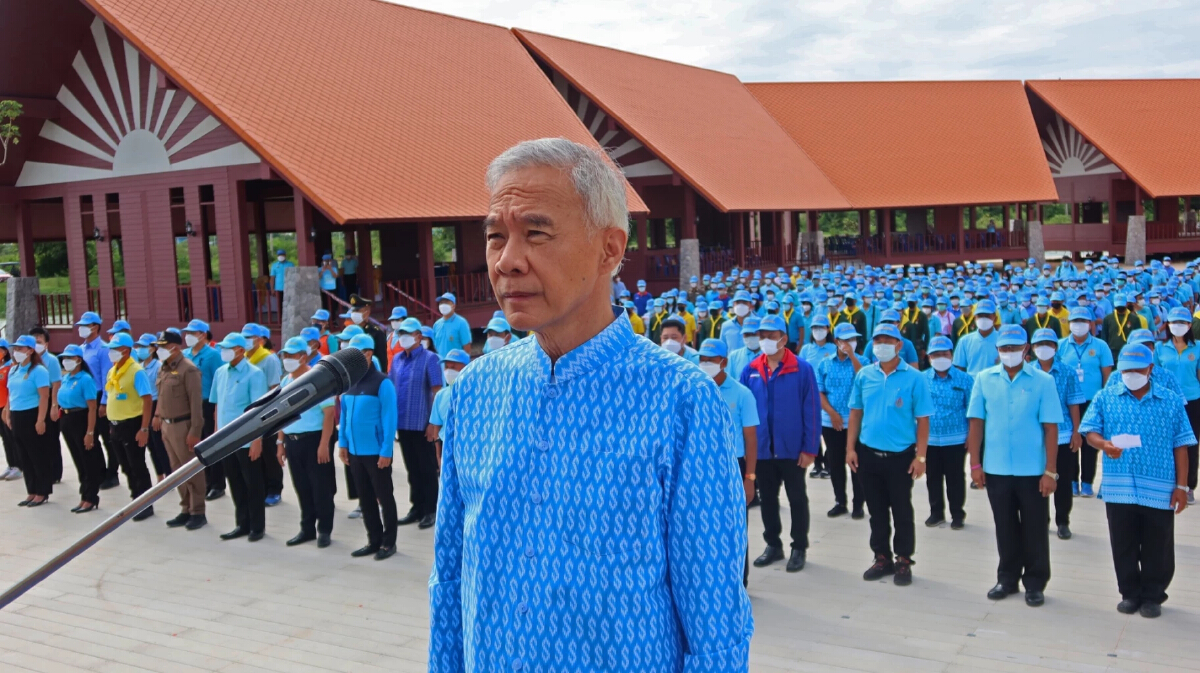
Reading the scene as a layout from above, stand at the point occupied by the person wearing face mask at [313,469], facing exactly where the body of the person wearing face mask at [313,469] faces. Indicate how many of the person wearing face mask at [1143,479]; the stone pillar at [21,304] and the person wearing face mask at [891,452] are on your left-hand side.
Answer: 2

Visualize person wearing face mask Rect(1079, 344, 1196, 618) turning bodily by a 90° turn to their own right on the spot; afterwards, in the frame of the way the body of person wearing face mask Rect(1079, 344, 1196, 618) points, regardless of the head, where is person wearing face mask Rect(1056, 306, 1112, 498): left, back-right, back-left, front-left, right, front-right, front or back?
right

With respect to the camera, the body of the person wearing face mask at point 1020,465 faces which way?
toward the camera

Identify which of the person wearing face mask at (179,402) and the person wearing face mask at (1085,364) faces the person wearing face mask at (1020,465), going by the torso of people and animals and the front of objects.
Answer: the person wearing face mask at (1085,364)

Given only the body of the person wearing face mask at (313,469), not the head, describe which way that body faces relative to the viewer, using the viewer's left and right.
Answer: facing the viewer and to the left of the viewer

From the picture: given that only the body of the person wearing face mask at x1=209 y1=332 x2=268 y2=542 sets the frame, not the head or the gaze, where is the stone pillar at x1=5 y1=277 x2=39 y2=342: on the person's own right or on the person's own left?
on the person's own right

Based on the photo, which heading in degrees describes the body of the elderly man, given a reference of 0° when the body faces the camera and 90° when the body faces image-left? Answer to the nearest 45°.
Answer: approximately 45°

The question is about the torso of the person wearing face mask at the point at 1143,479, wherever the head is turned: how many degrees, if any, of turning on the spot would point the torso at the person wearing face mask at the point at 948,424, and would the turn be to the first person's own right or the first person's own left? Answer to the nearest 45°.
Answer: approximately 135° to the first person's own right

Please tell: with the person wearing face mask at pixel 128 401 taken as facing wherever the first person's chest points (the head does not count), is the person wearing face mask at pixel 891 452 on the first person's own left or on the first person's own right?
on the first person's own left

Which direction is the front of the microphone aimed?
to the viewer's right

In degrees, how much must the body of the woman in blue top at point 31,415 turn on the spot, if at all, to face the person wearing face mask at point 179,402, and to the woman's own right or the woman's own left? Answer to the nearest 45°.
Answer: approximately 90° to the woman's own left

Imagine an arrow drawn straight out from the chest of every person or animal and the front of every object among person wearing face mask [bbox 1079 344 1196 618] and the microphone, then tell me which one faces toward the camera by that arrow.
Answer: the person wearing face mask

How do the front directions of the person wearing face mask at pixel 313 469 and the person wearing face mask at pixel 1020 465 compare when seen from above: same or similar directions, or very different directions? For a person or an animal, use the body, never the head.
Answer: same or similar directions

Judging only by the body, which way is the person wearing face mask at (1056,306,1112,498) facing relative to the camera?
toward the camera

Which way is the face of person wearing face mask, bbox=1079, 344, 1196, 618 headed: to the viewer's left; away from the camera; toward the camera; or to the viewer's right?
toward the camera

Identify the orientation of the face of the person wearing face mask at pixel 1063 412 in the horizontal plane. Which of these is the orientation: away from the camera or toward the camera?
toward the camera

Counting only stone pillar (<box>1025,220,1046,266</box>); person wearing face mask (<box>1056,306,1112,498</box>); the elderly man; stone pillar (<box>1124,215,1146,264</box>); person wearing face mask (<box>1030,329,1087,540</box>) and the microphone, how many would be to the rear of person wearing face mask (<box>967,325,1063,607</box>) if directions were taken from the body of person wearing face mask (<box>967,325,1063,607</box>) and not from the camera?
4

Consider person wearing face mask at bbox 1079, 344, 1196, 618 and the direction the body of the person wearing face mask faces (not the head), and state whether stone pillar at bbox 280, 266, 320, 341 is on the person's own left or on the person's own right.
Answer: on the person's own right

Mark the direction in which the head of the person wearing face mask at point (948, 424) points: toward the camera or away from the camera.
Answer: toward the camera

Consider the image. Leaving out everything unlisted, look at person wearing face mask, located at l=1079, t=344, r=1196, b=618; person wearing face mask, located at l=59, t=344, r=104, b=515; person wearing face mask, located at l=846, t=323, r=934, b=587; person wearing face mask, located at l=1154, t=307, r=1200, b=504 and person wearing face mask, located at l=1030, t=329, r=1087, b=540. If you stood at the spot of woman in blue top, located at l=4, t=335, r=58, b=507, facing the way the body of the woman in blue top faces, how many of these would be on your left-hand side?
5
